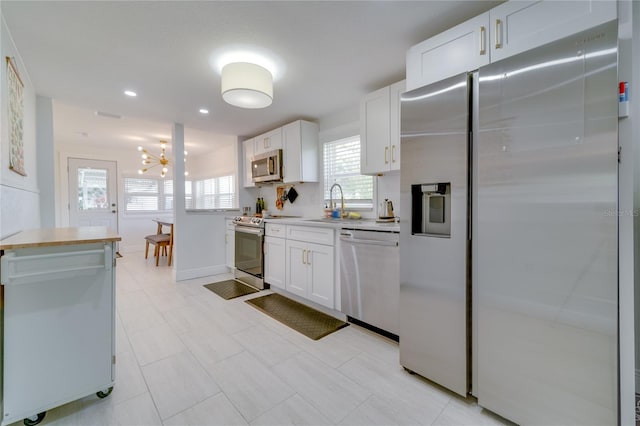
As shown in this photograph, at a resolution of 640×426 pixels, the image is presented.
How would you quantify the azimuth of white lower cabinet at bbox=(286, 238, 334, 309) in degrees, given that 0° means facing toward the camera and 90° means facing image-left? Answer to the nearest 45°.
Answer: approximately 45°

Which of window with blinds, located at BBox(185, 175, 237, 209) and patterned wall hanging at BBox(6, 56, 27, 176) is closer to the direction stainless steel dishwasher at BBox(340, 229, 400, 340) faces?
the patterned wall hanging

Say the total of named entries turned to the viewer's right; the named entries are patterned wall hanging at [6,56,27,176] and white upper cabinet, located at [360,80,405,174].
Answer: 1

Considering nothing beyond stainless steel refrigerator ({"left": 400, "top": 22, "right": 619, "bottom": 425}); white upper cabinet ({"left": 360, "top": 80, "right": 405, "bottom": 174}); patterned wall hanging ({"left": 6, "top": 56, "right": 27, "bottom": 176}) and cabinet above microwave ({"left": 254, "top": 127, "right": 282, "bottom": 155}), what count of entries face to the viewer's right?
1

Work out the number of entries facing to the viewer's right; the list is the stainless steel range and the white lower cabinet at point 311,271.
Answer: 0

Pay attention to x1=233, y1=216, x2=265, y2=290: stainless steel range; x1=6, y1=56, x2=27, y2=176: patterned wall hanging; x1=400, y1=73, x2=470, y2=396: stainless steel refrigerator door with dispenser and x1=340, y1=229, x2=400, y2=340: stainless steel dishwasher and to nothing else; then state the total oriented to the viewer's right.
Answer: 1

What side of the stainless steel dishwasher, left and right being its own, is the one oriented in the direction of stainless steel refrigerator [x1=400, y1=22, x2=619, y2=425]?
left

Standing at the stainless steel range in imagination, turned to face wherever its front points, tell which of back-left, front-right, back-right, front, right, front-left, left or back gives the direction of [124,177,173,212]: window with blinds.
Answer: right

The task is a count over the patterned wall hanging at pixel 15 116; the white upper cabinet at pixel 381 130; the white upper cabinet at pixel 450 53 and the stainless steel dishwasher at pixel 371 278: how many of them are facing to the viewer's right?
1

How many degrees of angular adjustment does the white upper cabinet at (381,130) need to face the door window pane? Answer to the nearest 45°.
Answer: approximately 45° to its right

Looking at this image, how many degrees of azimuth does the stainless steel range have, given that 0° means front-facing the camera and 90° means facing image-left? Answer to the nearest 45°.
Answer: approximately 45°
